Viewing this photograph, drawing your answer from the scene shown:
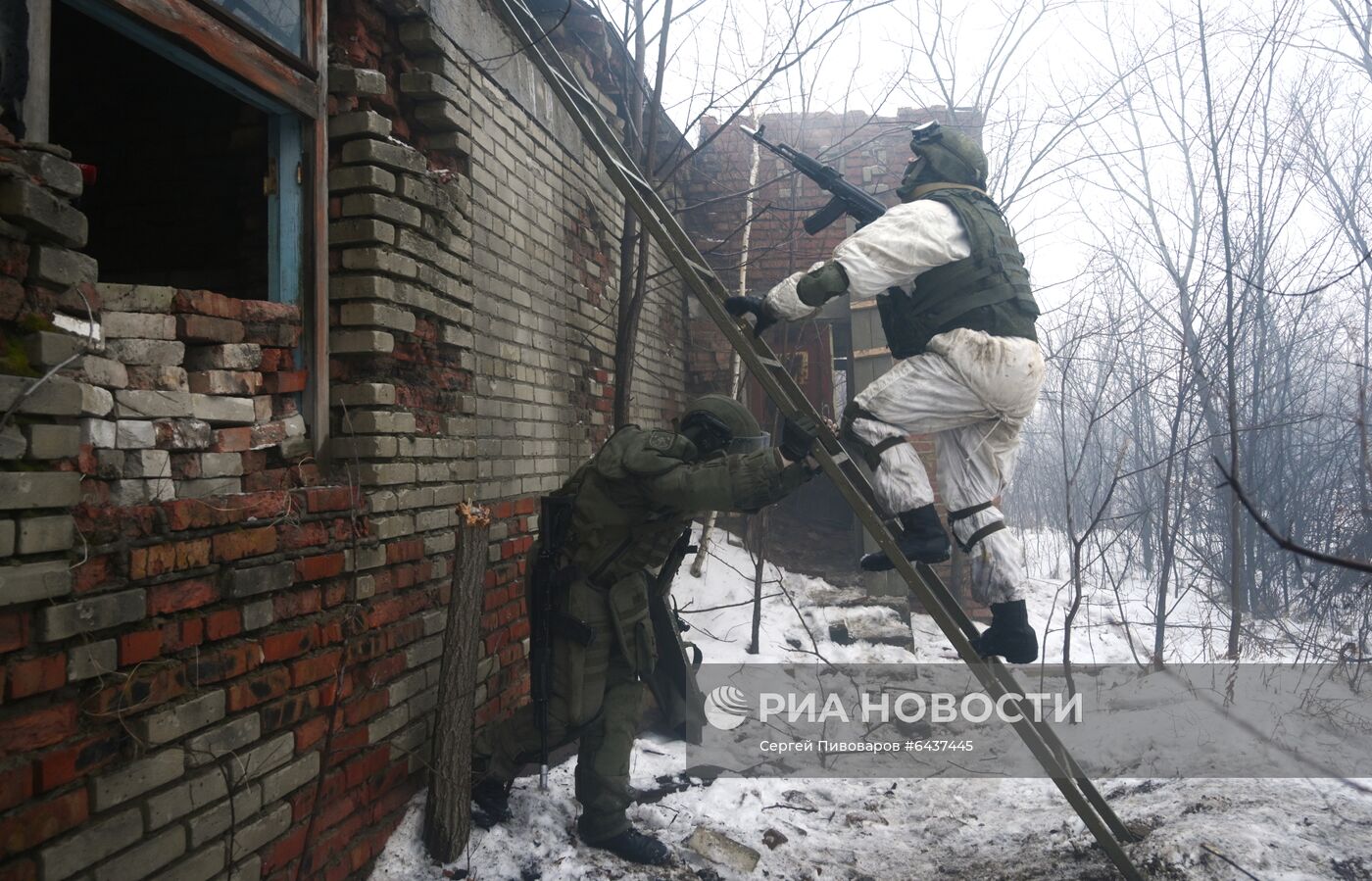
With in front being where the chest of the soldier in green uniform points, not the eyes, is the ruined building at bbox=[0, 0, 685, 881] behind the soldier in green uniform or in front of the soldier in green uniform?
behind

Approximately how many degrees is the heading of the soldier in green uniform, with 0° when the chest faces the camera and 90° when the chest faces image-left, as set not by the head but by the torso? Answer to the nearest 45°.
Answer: approximately 270°

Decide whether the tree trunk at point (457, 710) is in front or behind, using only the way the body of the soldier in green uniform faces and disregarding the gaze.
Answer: behind
